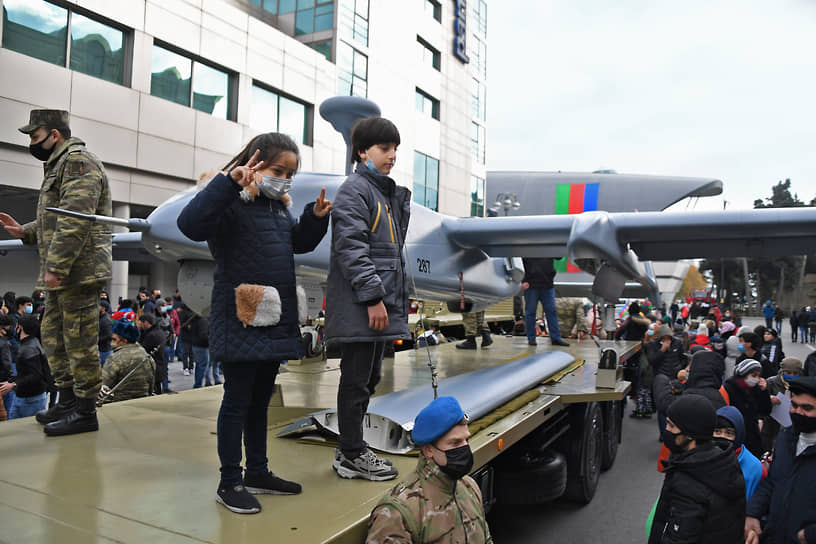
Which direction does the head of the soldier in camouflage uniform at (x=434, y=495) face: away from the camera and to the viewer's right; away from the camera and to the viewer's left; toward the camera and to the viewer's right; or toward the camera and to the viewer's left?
toward the camera and to the viewer's right

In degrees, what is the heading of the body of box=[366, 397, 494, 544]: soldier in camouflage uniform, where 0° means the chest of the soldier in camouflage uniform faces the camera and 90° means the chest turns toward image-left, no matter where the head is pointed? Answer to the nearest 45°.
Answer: approximately 315°

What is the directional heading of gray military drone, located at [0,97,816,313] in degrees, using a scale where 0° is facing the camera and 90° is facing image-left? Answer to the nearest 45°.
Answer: approximately 45°

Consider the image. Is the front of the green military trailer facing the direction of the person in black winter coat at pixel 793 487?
no

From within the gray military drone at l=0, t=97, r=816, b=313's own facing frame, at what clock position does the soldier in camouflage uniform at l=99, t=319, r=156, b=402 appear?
The soldier in camouflage uniform is roughly at 1 o'clock from the gray military drone.

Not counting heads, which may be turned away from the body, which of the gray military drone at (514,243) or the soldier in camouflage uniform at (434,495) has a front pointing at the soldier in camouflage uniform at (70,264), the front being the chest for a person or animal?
the gray military drone

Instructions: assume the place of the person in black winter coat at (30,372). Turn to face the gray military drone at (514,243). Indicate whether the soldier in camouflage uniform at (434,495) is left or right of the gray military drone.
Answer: right

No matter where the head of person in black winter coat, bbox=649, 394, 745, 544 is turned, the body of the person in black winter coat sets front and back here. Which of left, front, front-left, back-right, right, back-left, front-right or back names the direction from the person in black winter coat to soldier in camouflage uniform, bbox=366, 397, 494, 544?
front-left

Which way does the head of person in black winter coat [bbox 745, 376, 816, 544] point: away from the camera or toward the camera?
toward the camera

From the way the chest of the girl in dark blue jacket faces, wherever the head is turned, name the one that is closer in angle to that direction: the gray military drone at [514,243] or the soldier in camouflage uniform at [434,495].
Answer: the soldier in camouflage uniform

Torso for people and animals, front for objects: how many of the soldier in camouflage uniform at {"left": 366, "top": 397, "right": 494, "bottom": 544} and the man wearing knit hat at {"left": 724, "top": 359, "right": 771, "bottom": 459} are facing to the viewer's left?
0

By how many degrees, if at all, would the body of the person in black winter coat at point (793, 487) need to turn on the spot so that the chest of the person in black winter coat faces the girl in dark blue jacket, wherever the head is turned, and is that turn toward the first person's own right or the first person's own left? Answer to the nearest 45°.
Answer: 0° — they already face them

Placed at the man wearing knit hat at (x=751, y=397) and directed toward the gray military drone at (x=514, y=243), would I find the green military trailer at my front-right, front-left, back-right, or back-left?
front-left

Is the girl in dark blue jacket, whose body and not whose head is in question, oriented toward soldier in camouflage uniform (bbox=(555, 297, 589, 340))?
no

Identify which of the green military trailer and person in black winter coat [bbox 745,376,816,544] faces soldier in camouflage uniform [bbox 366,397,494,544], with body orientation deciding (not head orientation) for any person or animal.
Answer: the person in black winter coat
